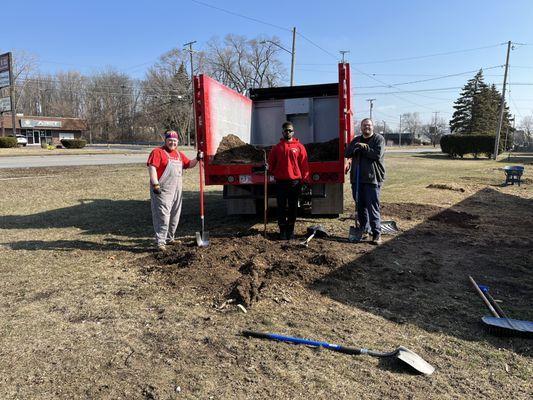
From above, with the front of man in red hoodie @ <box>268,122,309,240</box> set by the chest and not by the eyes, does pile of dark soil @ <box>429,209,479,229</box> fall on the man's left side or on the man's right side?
on the man's left side

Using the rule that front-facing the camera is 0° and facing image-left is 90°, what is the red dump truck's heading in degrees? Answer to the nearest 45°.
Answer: approximately 180°

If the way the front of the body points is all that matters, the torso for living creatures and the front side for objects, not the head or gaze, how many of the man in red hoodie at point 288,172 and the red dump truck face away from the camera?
1

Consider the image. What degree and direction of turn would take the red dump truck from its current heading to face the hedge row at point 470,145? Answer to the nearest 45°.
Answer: approximately 45° to its right

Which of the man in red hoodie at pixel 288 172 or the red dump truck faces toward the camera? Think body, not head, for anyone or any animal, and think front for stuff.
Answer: the man in red hoodie

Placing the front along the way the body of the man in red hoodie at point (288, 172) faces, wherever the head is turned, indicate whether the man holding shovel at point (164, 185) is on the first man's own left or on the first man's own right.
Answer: on the first man's own right

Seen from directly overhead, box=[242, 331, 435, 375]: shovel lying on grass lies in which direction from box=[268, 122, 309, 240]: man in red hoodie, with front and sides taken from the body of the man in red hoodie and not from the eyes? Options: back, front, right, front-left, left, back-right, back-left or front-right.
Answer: front

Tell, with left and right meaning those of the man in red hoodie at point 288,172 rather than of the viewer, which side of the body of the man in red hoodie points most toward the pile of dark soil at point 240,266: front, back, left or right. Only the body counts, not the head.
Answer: front

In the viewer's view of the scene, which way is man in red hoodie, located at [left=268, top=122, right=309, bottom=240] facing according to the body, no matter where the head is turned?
toward the camera

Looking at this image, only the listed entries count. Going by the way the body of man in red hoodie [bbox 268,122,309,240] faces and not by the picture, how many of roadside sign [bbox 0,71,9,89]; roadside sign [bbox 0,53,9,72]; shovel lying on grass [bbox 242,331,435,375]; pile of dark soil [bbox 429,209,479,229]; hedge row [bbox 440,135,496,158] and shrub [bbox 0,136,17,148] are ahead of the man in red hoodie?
1

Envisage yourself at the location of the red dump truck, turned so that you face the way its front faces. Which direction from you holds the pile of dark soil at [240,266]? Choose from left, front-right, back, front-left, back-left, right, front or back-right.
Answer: back

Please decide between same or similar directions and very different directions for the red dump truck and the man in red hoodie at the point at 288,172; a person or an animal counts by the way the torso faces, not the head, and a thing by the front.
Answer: very different directions

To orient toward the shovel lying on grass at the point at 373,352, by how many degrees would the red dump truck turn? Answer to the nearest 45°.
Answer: approximately 180°

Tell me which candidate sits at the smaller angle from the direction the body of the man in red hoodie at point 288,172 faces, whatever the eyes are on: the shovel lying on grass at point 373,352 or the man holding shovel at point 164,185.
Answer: the shovel lying on grass

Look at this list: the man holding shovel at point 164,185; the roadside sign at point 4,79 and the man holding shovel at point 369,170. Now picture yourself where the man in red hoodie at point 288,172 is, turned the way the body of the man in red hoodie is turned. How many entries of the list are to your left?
1

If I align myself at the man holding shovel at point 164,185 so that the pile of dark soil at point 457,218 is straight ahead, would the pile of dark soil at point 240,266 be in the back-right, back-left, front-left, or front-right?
front-right

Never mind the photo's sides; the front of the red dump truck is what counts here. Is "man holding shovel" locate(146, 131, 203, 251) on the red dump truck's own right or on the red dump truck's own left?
on the red dump truck's own left
